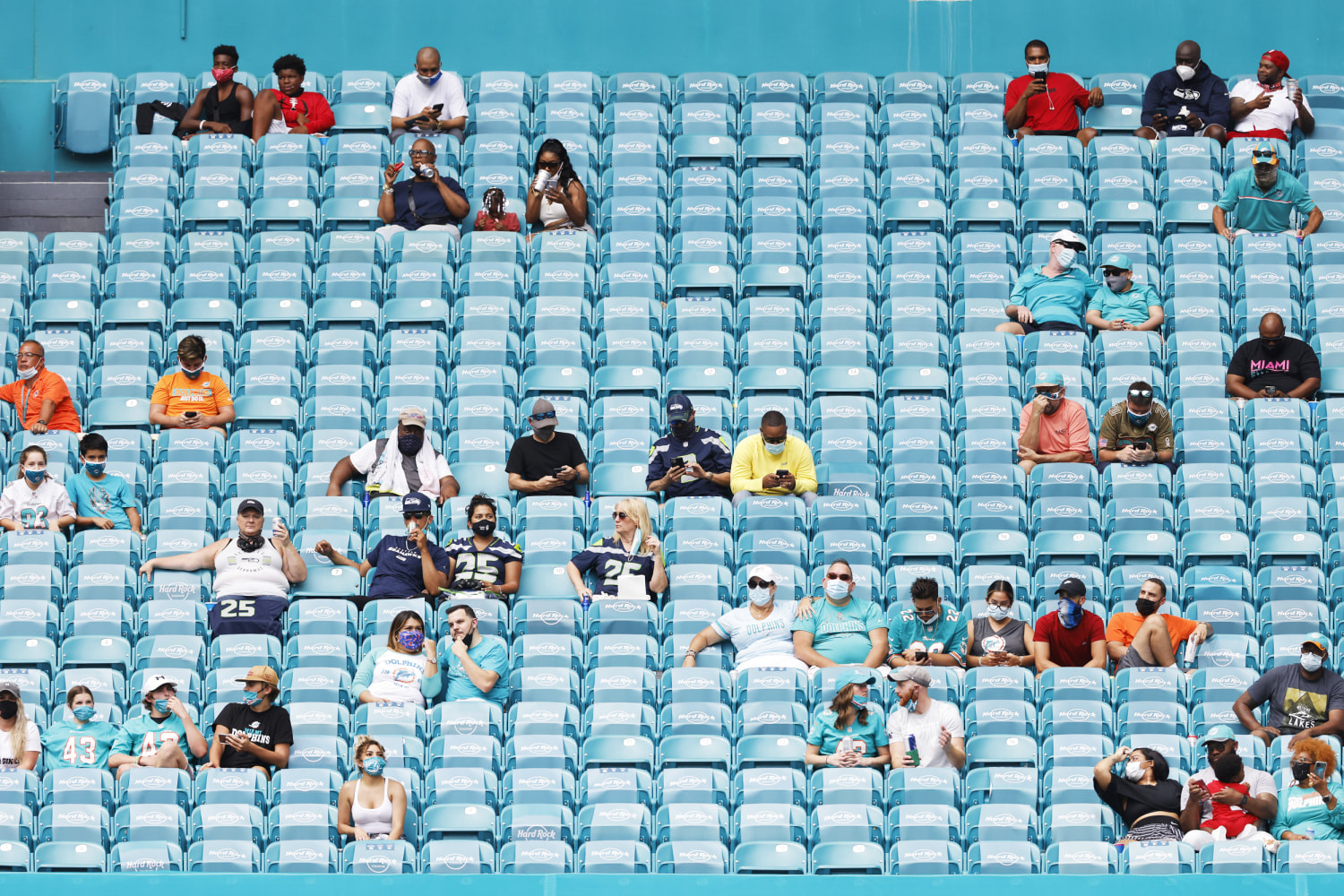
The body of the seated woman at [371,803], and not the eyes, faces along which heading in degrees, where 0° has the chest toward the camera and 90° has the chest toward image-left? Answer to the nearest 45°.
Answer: approximately 0°

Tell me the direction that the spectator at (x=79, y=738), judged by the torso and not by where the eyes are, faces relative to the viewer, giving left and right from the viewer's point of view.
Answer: facing the viewer

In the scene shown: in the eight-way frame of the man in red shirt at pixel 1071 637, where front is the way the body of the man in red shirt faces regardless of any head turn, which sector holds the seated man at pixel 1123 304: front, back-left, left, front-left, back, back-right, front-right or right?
back

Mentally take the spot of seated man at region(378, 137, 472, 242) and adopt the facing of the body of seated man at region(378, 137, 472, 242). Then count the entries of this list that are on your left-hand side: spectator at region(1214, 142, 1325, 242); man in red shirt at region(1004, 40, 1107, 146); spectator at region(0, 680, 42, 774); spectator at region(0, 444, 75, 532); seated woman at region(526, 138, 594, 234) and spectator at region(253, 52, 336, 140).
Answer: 3

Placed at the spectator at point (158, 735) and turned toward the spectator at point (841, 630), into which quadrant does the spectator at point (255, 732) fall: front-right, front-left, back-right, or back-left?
front-right

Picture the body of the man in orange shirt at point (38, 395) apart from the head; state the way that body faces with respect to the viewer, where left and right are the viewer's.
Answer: facing the viewer and to the left of the viewer

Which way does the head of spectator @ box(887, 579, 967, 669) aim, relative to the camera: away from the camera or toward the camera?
toward the camera

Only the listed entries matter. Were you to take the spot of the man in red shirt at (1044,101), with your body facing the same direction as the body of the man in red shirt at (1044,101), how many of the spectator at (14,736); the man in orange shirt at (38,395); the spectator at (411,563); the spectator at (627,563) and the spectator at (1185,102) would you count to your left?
1

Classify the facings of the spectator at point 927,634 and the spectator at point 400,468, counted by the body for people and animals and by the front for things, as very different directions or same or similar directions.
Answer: same or similar directions

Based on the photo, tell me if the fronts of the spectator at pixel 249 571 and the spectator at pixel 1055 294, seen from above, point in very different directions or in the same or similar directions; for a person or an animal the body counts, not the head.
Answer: same or similar directions

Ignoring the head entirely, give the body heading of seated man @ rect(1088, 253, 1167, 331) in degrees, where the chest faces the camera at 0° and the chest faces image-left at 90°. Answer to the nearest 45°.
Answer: approximately 0°

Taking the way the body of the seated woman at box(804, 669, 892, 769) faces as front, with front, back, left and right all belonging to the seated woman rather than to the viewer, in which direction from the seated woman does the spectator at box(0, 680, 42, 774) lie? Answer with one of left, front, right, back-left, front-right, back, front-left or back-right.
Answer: right

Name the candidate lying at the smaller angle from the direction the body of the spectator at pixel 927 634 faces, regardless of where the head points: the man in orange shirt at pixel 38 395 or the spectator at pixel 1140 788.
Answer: the spectator

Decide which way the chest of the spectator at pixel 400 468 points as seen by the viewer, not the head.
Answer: toward the camera

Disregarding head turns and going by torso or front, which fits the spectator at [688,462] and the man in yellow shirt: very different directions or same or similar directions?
same or similar directions

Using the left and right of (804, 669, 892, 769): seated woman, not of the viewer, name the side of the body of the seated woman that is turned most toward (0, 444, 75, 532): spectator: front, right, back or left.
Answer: right

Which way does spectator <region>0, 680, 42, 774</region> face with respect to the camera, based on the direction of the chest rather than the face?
toward the camera

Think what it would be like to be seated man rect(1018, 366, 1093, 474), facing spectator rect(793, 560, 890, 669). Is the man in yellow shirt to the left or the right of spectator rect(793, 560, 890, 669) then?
right
